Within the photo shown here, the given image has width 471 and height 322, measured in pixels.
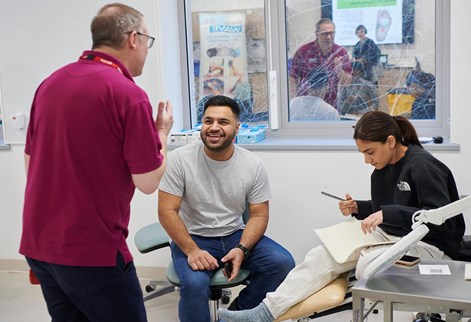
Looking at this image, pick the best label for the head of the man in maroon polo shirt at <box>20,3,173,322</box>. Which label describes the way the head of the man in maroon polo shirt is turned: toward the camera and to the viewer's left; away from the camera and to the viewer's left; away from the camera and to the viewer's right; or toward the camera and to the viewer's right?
away from the camera and to the viewer's right

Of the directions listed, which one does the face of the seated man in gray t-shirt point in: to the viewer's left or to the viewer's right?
to the viewer's left

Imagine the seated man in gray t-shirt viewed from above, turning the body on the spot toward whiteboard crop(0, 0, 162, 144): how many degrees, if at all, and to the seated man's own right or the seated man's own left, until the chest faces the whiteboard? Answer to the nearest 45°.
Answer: approximately 135° to the seated man's own right

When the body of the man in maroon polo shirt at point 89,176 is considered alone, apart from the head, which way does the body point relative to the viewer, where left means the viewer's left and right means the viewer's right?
facing away from the viewer and to the right of the viewer
